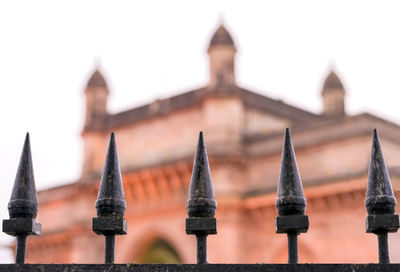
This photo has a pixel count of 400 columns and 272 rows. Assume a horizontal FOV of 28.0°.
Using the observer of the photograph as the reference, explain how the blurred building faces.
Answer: facing the viewer and to the left of the viewer
